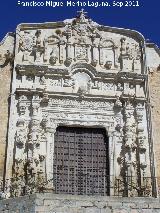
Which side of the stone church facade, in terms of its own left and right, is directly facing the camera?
front
